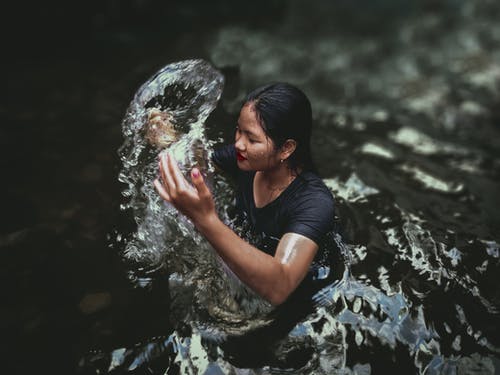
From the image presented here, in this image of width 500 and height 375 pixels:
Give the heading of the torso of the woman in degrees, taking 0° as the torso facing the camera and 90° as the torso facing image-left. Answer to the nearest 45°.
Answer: approximately 45°

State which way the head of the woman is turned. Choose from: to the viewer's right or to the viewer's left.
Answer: to the viewer's left
